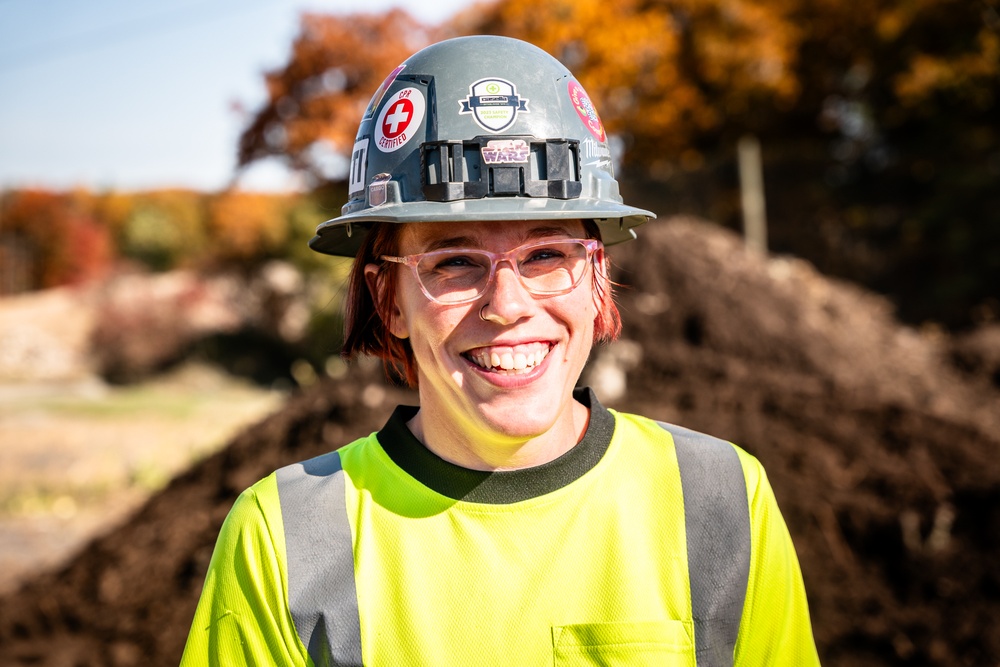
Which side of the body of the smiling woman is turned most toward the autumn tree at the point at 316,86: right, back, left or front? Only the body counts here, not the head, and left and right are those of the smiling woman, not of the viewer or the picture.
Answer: back

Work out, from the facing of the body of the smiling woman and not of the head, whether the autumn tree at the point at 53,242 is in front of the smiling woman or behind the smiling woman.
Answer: behind

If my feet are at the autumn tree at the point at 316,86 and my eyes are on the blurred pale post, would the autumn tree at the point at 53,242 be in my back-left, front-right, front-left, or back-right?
back-left

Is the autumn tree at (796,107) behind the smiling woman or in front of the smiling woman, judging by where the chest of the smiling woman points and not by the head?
behind

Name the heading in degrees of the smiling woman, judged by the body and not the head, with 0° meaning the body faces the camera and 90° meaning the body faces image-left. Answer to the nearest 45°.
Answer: approximately 0°

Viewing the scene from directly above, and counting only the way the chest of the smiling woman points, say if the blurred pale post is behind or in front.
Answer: behind
